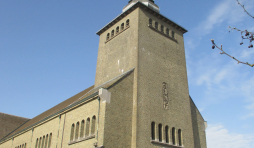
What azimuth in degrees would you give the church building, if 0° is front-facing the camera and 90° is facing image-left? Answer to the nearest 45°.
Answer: approximately 315°
